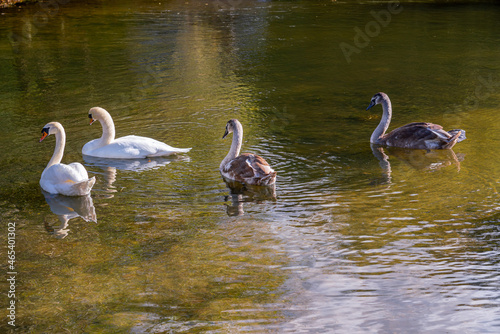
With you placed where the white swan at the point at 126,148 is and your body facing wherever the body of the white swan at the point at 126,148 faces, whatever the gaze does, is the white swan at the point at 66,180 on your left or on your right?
on your left

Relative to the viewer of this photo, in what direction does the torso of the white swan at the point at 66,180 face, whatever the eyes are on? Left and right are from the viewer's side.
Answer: facing away from the viewer and to the left of the viewer

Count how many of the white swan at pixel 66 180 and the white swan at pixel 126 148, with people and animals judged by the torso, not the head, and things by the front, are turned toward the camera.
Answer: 0

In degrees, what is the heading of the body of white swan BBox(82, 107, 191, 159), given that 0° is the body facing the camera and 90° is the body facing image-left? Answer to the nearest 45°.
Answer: approximately 90°

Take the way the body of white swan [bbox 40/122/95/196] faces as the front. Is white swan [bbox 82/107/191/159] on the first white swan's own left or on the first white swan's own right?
on the first white swan's own right
